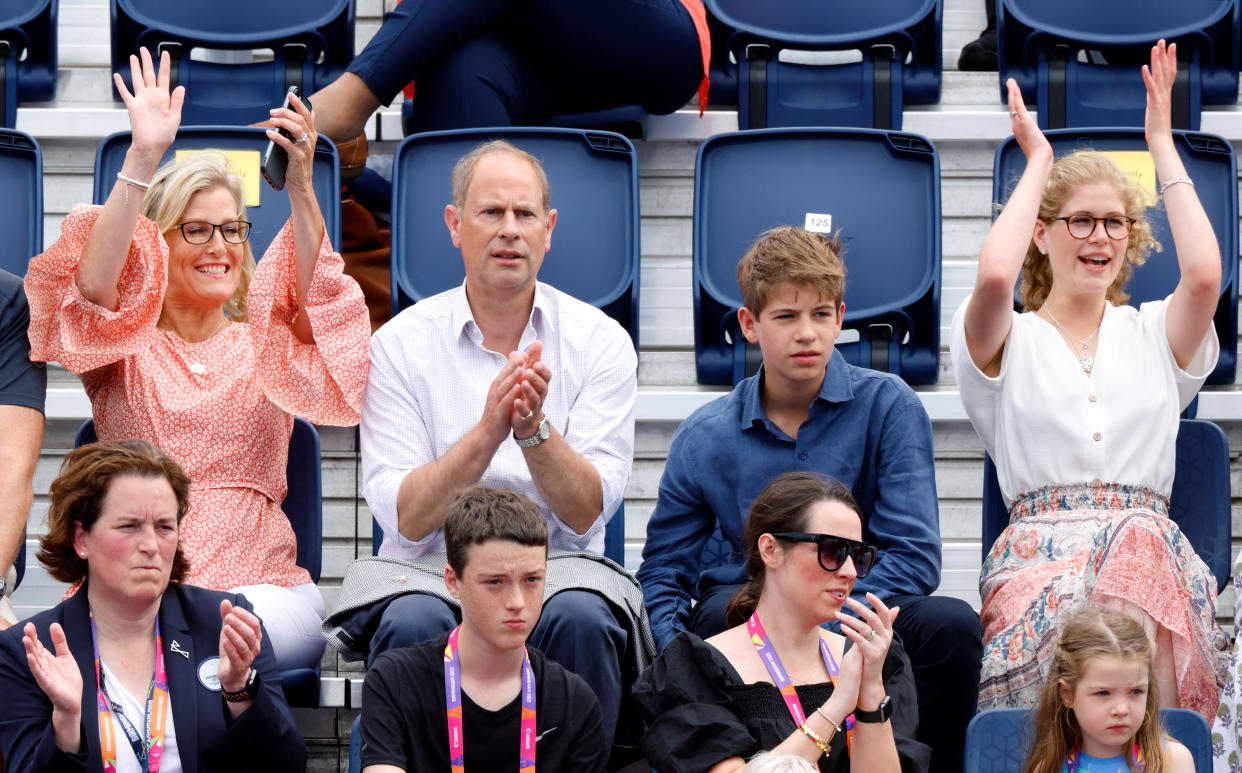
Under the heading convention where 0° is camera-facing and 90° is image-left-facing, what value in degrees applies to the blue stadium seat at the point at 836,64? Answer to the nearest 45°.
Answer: approximately 0°

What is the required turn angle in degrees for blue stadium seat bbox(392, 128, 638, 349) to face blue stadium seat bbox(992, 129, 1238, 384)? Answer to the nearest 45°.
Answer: approximately 90° to its left

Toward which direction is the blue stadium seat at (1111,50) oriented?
toward the camera

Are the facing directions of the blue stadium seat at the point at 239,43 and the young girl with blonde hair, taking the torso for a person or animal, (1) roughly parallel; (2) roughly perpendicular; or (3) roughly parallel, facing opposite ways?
roughly parallel

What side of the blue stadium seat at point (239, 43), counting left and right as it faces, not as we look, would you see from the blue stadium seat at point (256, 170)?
front

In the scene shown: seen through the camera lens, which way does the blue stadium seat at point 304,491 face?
facing the viewer

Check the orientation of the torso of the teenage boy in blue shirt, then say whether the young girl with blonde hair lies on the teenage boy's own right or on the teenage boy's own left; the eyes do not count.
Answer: on the teenage boy's own left

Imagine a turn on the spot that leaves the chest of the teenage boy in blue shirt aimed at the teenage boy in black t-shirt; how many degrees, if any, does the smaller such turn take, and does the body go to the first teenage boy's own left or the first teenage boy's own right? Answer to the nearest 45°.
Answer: approximately 45° to the first teenage boy's own right

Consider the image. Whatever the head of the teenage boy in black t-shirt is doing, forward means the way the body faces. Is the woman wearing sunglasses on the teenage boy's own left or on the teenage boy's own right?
on the teenage boy's own left

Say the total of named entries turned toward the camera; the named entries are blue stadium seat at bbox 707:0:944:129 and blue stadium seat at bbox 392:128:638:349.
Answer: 2

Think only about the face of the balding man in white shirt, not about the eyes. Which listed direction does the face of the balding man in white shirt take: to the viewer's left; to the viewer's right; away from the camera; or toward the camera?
toward the camera

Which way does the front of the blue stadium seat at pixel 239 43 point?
toward the camera

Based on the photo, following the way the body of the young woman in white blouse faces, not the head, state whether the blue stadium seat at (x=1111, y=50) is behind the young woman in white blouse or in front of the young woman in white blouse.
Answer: behind

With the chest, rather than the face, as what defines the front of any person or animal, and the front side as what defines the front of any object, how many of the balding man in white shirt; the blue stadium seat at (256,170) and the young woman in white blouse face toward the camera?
3

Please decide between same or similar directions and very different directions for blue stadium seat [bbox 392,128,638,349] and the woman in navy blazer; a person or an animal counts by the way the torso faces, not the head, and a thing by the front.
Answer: same or similar directions

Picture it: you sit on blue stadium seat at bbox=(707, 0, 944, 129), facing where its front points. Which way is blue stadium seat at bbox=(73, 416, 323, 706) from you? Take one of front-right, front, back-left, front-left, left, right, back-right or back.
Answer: front-right

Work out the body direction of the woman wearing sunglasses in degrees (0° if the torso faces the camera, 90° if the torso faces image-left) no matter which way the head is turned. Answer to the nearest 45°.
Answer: approximately 315°

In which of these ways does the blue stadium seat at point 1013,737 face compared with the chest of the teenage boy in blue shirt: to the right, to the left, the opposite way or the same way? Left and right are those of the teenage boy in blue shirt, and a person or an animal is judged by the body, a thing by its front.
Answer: the same way

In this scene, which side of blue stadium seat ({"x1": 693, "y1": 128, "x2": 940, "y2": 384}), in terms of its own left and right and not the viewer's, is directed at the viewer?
front
